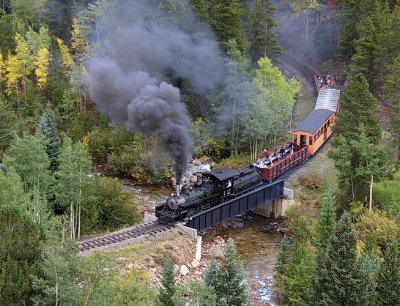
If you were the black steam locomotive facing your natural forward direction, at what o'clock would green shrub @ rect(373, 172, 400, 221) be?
The green shrub is roughly at 7 o'clock from the black steam locomotive.

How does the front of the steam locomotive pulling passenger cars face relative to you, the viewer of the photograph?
facing the viewer and to the left of the viewer

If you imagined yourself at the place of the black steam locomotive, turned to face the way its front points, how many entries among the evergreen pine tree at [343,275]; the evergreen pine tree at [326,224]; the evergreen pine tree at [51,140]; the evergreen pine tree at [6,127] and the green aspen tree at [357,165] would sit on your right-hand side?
2

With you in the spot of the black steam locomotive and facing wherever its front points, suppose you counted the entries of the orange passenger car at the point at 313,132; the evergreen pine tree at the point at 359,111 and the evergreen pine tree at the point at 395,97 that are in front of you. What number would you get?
0

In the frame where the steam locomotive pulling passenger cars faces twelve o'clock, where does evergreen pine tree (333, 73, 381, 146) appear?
The evergreen pine tree is roughly at 7 o'clock from the steam locomotive pulling passenger cars.

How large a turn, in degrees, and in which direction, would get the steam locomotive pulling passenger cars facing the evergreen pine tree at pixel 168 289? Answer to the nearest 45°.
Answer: approximately 45° to its left

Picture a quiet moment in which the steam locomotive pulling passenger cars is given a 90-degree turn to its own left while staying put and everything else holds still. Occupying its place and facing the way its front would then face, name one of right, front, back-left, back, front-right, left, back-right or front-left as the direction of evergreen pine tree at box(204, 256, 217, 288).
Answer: front-right

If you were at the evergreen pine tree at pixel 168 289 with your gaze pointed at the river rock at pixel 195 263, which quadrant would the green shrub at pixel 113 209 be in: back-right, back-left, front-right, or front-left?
front-left

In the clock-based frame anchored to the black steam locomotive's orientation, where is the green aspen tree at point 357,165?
The green aspen tree is roughly at 7 o'clock from the black steam locomotive.

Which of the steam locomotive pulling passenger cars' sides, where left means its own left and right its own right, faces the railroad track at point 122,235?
front

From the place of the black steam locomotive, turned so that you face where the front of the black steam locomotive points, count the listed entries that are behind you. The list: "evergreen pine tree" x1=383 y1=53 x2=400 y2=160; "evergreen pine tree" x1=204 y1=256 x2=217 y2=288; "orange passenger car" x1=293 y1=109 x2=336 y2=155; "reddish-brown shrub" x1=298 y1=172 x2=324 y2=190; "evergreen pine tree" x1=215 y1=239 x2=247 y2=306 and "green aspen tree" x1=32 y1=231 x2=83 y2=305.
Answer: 3

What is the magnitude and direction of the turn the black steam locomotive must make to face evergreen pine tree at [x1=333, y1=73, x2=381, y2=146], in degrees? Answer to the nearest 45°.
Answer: approximately 180°

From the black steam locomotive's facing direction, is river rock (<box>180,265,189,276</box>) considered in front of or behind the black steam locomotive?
in front

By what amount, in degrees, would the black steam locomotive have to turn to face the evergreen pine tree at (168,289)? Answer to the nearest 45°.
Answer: approximately 45° to its left

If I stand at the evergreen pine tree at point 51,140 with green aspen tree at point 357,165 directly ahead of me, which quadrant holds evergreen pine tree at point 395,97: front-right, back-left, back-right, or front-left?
front-left

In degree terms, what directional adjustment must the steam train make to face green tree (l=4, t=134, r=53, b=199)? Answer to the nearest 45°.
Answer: approximately 45° to its right

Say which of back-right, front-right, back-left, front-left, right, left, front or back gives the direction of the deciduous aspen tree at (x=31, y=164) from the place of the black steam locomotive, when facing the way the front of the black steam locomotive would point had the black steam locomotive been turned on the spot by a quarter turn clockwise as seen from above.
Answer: front-left

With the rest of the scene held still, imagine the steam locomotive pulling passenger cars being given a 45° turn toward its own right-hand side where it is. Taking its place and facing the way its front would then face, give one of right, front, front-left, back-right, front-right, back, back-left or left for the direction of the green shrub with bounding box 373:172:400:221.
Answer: back

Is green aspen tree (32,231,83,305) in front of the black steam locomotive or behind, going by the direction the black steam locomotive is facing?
in front
